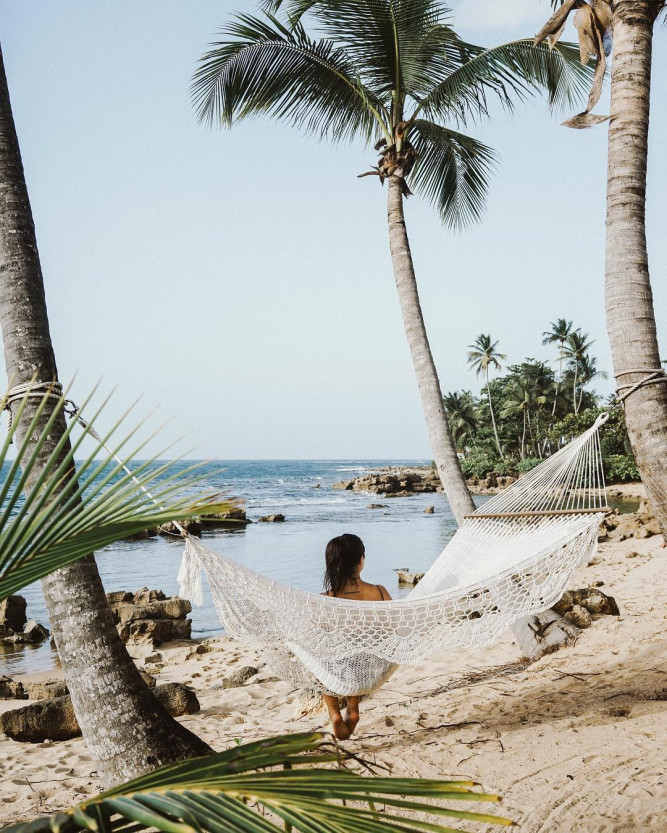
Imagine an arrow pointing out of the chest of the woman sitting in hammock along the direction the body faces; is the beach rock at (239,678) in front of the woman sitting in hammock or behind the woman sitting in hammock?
in front

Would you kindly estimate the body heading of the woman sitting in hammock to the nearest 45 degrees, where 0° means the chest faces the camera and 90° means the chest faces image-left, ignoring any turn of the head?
approximately 180°

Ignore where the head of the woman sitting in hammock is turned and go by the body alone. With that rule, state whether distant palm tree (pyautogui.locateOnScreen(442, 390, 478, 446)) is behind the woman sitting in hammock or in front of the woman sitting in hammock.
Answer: in front

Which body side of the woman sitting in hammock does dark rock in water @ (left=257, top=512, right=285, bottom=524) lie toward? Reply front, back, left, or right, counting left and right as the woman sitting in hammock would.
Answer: front

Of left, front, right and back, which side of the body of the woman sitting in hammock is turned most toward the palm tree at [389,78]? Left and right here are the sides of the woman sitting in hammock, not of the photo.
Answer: front

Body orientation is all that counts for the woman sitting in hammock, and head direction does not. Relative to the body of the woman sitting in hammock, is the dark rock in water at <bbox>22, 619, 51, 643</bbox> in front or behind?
in front
